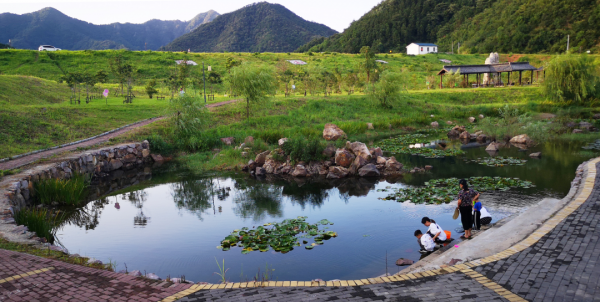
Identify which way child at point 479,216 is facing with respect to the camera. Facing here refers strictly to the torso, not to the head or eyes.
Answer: to the viewer's left

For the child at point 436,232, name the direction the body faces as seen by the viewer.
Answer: to the viewer's left

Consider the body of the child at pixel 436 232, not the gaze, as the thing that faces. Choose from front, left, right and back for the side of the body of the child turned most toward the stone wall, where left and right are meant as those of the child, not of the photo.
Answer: front

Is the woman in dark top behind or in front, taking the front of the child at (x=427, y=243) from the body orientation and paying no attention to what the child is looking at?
behind

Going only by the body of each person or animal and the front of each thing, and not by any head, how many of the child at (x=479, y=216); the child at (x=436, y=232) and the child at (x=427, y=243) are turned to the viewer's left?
3

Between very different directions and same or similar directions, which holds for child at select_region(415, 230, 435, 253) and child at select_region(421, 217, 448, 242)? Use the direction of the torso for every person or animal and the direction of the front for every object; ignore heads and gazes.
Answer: same or similar directions

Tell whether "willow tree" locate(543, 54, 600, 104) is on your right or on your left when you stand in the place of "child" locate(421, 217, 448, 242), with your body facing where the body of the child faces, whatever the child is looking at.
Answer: on your right

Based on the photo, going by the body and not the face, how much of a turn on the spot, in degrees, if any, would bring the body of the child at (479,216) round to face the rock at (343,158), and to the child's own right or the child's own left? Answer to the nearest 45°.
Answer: approximately 45° to the child's own right

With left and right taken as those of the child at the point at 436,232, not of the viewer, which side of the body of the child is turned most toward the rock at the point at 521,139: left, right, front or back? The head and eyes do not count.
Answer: right

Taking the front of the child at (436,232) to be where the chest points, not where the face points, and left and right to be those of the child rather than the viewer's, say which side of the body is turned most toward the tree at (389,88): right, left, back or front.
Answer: right

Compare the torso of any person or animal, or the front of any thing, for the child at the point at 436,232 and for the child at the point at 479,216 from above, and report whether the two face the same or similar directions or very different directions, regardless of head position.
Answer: same or similar directions

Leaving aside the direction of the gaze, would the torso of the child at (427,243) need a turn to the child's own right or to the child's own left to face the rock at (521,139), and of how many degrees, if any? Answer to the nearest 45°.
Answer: approximately 90° to the child's own right

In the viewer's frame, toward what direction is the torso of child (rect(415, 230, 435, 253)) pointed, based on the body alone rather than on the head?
to the viewer's left
